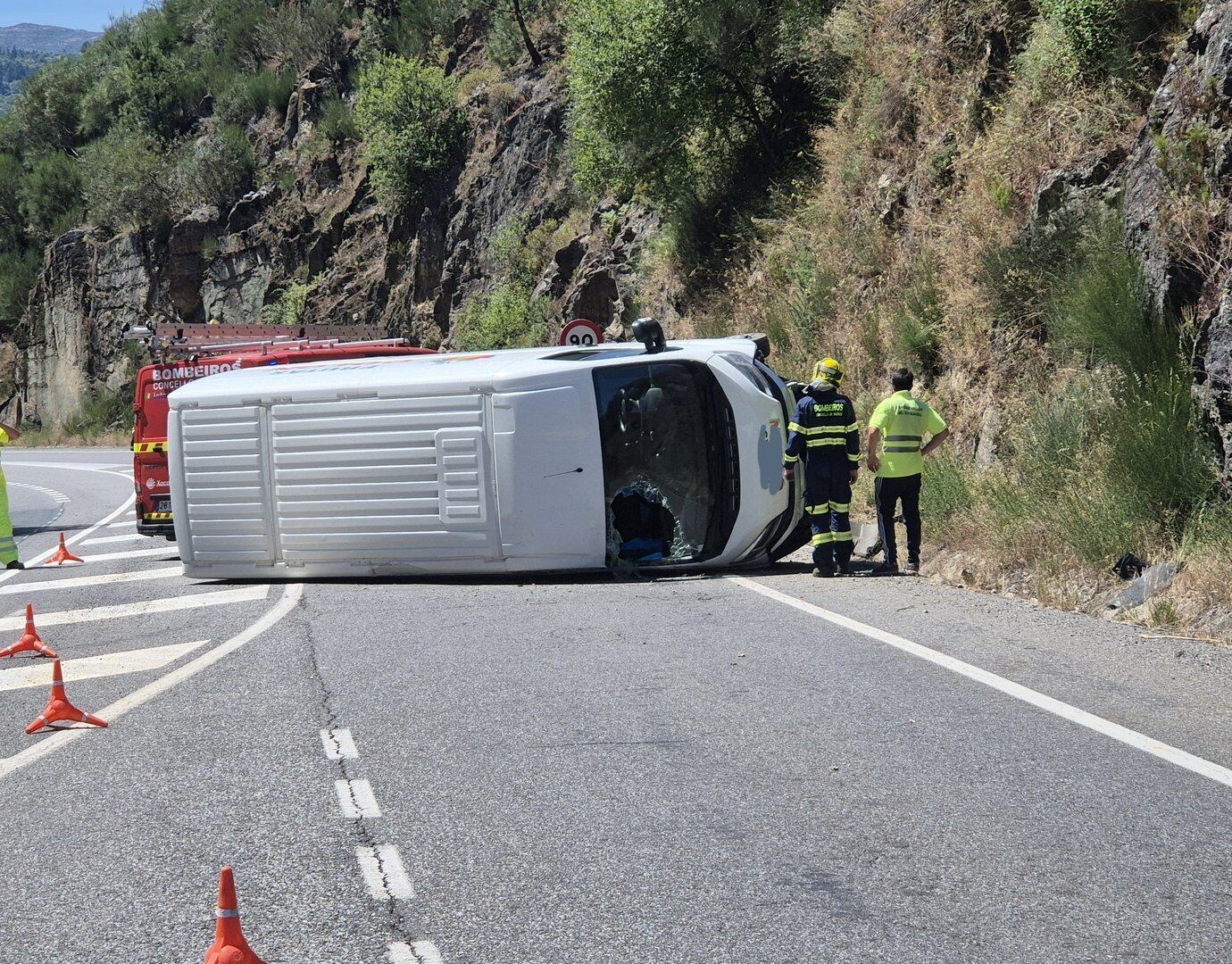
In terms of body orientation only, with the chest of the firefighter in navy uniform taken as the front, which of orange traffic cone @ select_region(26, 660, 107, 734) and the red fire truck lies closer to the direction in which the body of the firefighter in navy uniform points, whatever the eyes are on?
the red fire truck

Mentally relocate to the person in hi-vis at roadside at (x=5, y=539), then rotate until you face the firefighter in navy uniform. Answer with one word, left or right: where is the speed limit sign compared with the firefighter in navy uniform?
left

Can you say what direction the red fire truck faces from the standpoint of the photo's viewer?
facing away from the viewer and to the right of the viewer

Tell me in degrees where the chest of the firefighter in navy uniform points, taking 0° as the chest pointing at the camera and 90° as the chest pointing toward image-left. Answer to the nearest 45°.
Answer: approximately 180°

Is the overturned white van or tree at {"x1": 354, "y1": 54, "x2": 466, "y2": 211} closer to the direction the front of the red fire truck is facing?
the tree

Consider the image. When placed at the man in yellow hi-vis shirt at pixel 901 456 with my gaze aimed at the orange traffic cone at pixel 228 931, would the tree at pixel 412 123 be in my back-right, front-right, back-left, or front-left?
back-right
